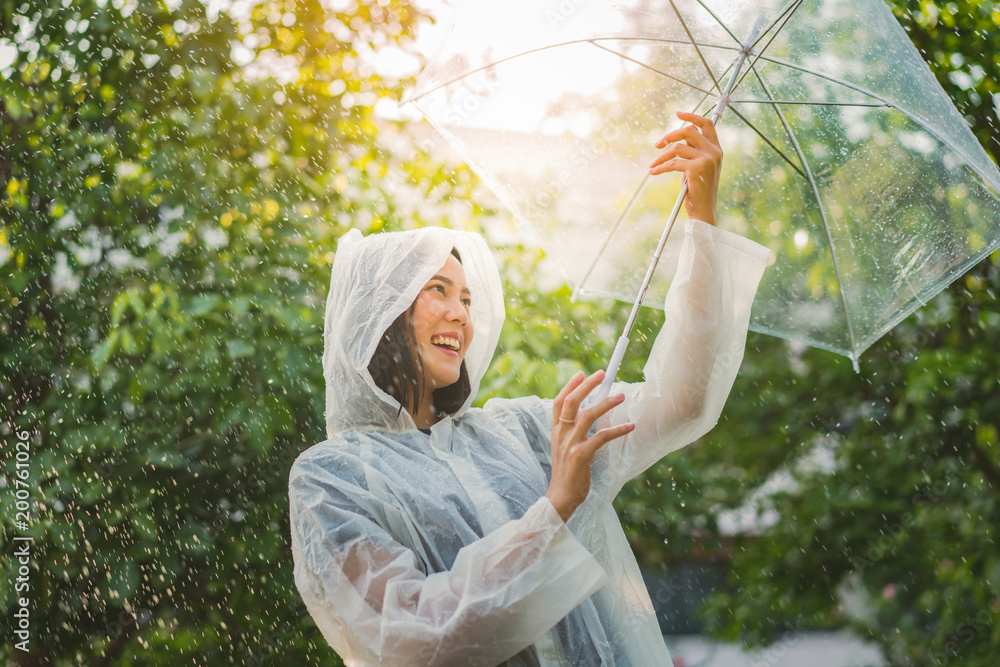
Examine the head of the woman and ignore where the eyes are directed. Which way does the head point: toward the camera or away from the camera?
toward the camera
